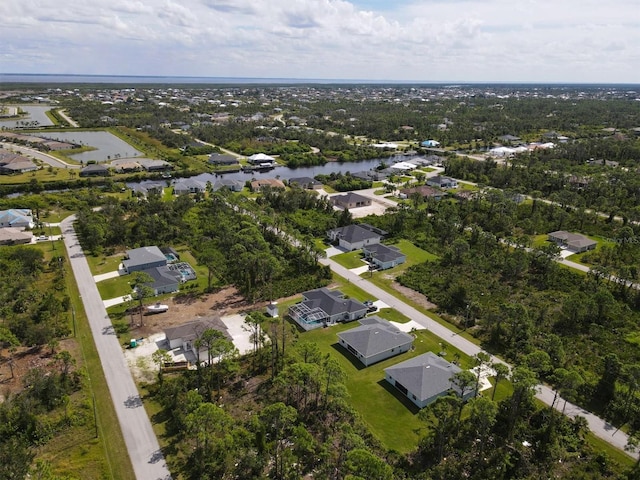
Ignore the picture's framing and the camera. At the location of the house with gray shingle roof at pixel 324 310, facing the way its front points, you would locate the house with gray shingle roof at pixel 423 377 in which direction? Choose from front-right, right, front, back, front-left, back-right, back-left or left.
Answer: right

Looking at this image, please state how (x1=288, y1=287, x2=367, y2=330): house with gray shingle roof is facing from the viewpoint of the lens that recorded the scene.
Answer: facing away from the viewer and to the right of the viewer

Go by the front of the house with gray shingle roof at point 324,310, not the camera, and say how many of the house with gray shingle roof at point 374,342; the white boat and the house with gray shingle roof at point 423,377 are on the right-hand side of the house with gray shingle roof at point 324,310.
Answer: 2

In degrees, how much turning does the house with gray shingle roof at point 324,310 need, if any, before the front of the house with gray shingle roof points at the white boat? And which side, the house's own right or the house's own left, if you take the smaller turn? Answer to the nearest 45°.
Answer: approximately 135° to the house's own left

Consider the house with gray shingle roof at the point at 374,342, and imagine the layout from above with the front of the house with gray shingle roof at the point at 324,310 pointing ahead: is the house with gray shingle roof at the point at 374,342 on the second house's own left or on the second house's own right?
on the second house's own right

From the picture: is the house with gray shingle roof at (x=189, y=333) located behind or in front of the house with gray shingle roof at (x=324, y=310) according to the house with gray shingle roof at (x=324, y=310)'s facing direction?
behind

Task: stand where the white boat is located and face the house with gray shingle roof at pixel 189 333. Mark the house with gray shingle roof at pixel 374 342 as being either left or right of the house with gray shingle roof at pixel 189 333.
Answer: left
